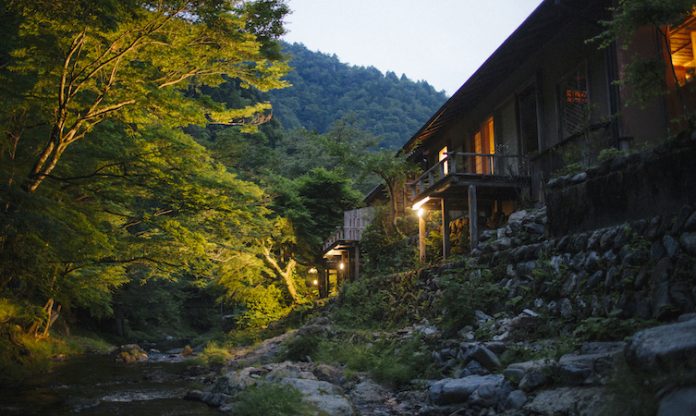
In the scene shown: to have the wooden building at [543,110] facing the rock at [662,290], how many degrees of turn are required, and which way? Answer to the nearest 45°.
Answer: approximately 45° to its left

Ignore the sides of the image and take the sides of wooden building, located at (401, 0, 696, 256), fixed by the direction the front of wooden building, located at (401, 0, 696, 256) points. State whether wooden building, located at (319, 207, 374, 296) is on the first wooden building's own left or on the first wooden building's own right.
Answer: on the first wooden building's own right

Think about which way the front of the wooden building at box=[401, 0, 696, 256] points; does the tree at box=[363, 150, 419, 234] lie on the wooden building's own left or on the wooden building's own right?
on the wooden building's own right

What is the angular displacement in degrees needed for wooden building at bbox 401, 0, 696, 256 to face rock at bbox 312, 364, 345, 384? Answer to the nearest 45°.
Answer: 0° — it already faces it

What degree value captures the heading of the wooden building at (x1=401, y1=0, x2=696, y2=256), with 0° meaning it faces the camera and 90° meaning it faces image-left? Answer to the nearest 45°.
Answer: approximately 45°
